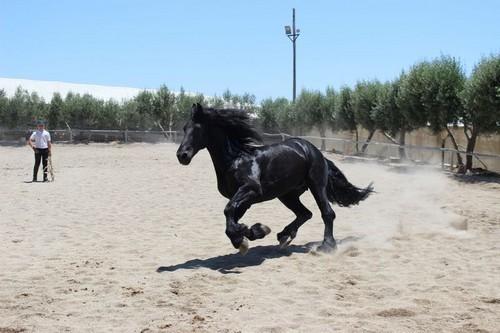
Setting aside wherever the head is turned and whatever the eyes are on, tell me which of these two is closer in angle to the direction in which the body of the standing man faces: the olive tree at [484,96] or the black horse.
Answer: the black horse

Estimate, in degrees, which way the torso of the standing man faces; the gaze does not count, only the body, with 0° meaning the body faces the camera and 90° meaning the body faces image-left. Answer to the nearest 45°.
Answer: approximately 0°

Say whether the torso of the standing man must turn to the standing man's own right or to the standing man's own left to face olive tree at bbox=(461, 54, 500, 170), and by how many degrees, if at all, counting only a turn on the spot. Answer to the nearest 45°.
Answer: approximately 90° to the standing man's own left

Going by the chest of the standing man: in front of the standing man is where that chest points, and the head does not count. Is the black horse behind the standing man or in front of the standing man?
in front

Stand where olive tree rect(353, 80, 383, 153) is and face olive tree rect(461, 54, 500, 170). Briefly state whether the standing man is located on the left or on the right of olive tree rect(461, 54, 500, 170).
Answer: right

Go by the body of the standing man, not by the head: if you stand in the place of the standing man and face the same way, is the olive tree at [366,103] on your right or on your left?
on your left
